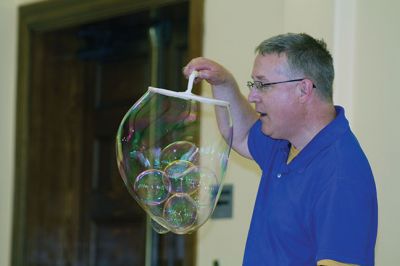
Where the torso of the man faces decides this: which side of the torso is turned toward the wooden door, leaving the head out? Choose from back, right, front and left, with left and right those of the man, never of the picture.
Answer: right

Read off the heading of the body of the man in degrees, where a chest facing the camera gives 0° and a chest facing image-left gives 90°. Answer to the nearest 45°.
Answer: approximately 45°

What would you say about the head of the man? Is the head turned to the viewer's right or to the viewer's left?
to the viewer's left
